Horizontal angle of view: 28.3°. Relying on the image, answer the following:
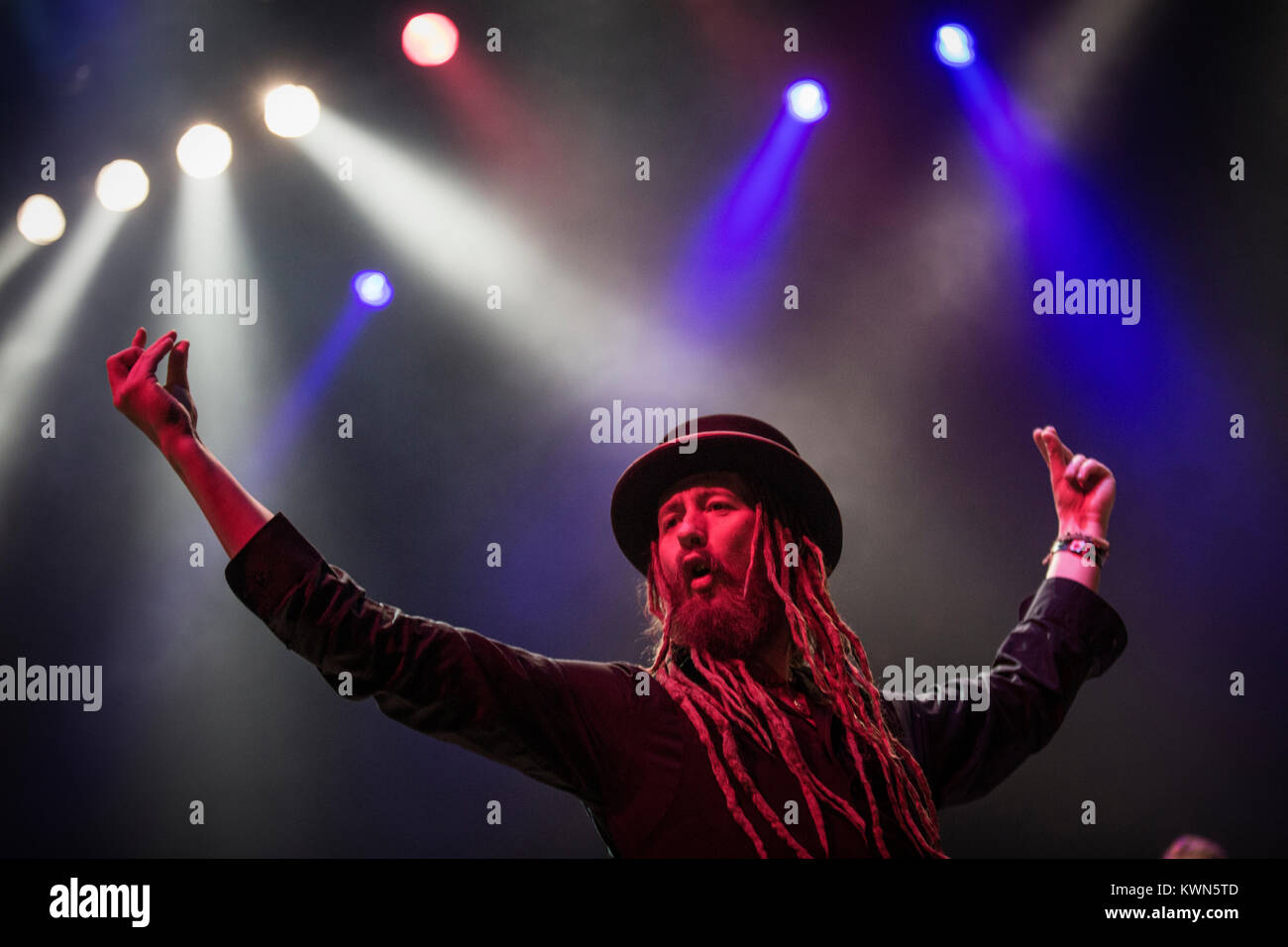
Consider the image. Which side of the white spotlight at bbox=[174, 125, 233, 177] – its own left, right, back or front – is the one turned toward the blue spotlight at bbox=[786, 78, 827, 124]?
left

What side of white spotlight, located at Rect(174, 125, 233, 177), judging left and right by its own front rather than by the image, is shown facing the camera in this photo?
front

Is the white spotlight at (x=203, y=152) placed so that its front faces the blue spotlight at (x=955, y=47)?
no
